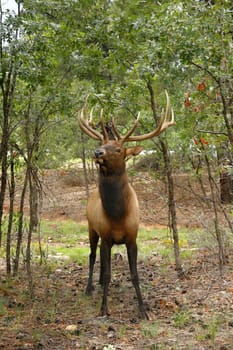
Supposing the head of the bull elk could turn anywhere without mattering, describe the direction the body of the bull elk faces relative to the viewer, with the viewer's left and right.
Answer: facing the viewer
